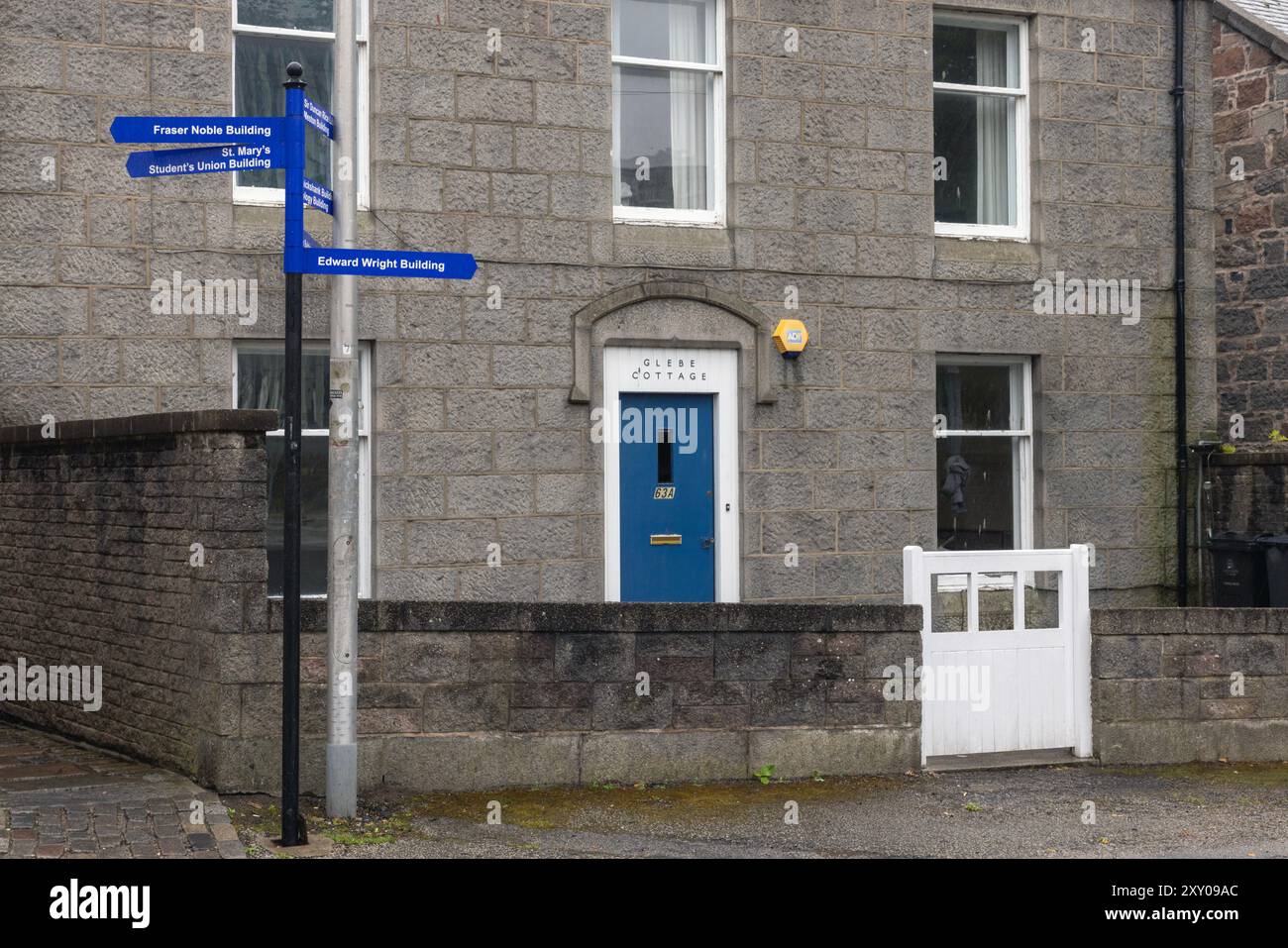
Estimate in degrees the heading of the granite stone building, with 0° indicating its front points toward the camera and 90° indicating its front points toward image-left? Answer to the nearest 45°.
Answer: approximately 0°

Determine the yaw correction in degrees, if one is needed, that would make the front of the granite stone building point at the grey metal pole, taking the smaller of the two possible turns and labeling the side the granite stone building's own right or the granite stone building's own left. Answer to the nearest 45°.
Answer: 0° — it already faces it

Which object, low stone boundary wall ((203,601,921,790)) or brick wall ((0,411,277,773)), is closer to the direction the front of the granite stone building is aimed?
the low stone boundary wall

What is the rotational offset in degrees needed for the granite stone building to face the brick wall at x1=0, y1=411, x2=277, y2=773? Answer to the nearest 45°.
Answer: approximately 45° to its right

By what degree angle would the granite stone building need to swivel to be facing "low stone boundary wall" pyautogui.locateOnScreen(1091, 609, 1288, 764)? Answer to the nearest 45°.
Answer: approximately 45° to its left

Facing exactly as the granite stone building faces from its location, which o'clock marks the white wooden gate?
The white wooden gate is roughly at 11 o'clock from the granite stone building.
